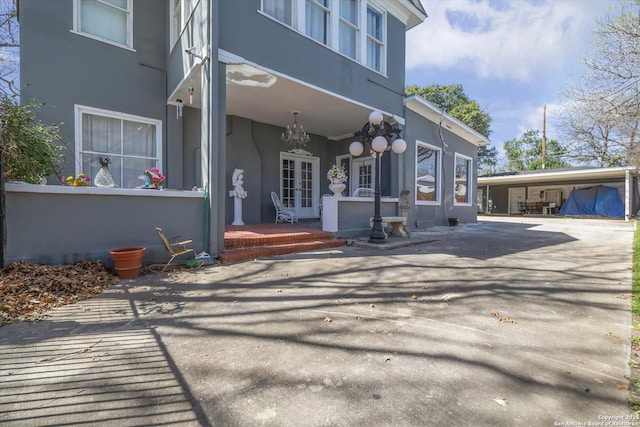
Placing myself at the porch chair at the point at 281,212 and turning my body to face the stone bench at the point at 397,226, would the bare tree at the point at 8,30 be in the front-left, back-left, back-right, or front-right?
back-right

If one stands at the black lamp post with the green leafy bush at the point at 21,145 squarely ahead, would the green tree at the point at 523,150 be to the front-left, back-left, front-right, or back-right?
back-right

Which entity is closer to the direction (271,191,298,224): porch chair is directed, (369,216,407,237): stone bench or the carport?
the stone bench

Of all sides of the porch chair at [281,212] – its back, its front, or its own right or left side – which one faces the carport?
left

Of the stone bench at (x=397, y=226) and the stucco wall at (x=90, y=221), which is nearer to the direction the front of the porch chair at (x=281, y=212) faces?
the stone bench

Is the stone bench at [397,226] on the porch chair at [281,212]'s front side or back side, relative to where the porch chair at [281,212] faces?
on the front side

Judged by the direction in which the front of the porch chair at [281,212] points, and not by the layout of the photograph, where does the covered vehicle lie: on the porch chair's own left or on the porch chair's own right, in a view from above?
on the porch chair's own left

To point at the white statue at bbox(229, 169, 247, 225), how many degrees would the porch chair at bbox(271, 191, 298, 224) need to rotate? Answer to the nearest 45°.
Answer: approximately 180°

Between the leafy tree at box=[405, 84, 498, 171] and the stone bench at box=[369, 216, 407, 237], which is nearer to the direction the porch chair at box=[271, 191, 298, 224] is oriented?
the stone bench

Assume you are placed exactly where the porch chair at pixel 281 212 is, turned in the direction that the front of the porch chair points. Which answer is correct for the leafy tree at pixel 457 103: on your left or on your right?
on your left

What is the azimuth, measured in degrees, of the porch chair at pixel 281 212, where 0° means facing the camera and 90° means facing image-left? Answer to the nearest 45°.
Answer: approximately 315°

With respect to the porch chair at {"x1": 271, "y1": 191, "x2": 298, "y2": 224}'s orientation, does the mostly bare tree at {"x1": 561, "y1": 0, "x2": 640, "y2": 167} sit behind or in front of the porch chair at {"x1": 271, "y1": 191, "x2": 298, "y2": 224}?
in front
